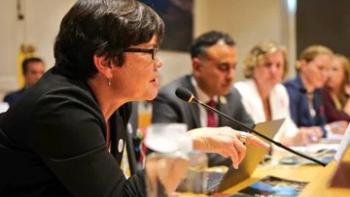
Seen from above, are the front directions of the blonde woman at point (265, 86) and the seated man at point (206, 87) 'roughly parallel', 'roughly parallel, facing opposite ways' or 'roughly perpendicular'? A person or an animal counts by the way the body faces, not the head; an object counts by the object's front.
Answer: roughly parallel

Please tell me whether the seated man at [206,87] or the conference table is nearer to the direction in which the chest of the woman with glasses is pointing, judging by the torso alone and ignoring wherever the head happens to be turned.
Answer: the conference table

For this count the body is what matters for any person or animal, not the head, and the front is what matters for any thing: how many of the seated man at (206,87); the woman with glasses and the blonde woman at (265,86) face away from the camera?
0

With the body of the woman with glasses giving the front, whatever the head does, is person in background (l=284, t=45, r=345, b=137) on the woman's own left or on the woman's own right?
on the woman's own left

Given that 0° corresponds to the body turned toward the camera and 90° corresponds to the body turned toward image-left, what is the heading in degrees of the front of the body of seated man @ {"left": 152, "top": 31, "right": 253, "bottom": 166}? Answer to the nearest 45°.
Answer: approximately 315°

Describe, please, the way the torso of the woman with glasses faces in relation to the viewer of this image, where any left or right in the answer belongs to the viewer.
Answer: facing to the right of the viewer

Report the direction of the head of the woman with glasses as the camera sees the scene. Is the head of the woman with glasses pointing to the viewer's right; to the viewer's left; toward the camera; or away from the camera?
to the viewer's right

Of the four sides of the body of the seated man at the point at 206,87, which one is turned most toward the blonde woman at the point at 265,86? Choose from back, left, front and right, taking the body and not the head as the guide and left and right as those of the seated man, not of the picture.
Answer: left
